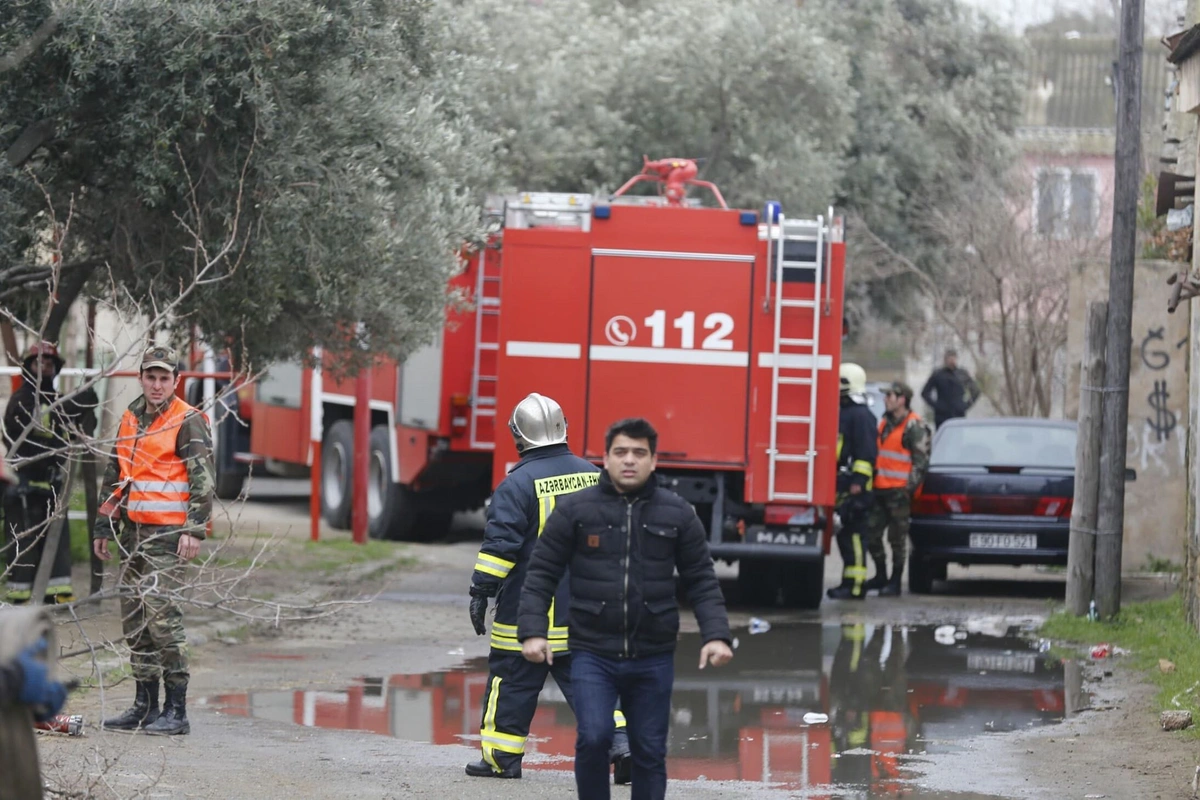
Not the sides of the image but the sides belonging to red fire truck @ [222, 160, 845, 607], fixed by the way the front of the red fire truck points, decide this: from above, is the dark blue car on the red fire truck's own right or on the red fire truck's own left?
on the red fire truck's own right

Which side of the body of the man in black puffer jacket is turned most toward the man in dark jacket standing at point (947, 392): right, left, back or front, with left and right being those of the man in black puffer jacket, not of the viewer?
back

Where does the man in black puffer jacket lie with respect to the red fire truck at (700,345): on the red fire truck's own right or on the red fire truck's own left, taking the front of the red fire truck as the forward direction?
on the red fire truck's own left

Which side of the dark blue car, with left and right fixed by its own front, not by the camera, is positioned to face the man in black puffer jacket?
back

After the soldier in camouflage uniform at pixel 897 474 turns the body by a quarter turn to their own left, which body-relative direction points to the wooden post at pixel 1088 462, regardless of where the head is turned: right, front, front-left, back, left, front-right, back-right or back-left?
front

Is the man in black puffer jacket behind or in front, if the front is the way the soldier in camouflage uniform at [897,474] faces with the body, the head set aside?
in front

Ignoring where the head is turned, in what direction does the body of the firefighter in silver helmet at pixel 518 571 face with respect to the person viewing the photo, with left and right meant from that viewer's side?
facing away from the viewer and to the left of the viewer

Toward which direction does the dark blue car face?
away from the camera

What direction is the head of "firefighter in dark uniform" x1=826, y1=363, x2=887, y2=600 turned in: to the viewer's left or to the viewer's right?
to the viewer's left

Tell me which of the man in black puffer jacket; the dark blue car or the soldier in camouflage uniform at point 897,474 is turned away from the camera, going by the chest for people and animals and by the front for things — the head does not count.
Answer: the dark blue car

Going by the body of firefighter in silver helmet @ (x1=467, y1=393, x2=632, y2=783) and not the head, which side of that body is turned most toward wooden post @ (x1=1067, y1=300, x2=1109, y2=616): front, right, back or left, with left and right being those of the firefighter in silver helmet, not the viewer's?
right

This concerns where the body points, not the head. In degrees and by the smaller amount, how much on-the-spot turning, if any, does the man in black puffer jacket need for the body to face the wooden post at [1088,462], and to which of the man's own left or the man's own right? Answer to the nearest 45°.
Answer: approximately 135° to the man's own left

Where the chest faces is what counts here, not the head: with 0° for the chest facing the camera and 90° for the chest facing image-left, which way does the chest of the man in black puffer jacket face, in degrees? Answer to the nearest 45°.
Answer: approximately 0°
